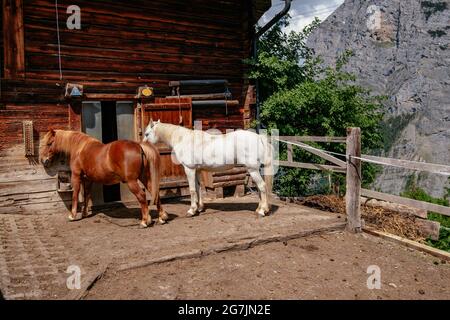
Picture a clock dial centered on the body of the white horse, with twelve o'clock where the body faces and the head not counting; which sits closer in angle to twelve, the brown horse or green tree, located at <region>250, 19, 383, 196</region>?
the brown horse

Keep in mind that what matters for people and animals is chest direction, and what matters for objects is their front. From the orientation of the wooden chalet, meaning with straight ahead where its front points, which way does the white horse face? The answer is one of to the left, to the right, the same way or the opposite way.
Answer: to the right

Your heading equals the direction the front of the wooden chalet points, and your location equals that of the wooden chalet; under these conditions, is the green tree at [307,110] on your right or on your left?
on your left

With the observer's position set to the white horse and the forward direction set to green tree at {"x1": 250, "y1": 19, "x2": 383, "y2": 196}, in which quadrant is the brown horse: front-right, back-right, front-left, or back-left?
back-left

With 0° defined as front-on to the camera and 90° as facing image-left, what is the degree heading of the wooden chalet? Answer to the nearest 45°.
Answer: approximately 0°

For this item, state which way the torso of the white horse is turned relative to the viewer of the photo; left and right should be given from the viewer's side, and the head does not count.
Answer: facing to the left of the viewer

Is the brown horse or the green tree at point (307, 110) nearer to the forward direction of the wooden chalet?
the brown horse

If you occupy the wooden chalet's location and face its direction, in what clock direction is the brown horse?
The brown horse is roughly at 12 o'clock from the wooden chalet.
